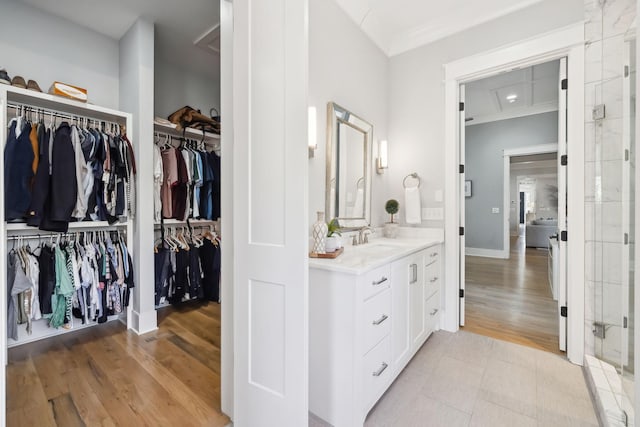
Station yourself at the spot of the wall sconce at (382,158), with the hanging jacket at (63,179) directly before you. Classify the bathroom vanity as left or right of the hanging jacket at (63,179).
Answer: left

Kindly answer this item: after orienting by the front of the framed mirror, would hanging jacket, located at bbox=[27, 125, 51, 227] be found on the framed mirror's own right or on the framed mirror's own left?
on the framed mirror's own right

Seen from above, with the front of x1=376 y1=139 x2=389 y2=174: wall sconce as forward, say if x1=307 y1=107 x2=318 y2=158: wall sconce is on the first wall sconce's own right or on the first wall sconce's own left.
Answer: on the first wall sconce's own right

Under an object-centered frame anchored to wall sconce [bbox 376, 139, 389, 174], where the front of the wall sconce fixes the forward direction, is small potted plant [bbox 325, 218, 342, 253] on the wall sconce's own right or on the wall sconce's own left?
on the wall sconce's own right
